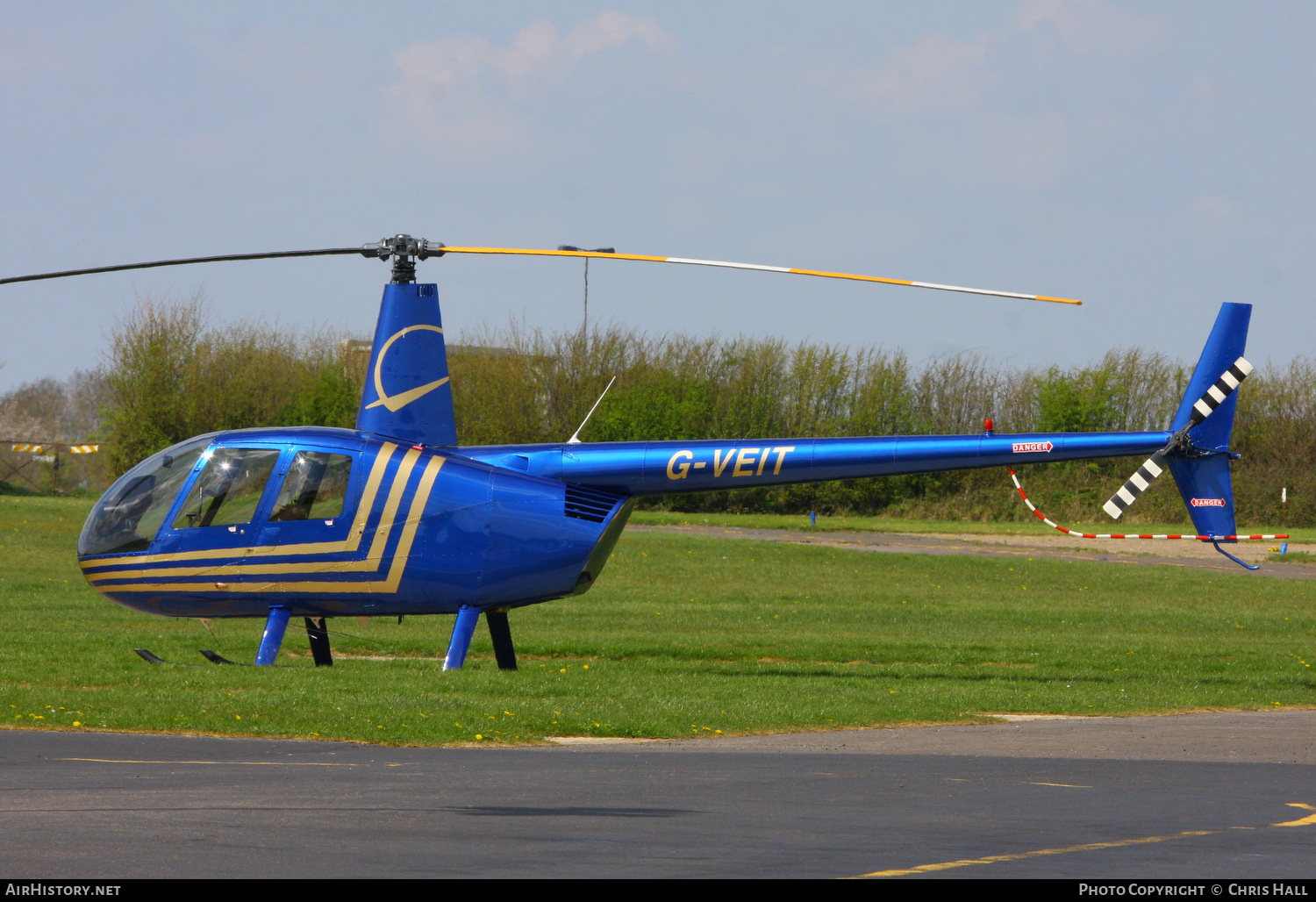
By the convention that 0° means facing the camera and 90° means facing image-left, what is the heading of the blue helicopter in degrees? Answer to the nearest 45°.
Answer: approximately 90°
